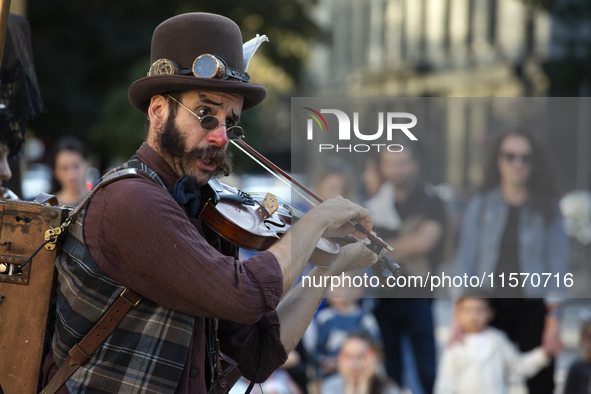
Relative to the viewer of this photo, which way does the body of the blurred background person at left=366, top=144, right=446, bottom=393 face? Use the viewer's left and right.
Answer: facing the viewer and to the left of the viewer

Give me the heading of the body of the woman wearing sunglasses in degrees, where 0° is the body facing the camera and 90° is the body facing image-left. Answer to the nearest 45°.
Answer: approximately 0°

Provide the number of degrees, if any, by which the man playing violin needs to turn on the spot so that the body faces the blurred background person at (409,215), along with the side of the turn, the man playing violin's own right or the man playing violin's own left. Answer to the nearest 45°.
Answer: approximately 45° to the man playing violin's own left

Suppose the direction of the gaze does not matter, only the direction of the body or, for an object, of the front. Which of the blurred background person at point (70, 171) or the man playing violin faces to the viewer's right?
the man playing violin

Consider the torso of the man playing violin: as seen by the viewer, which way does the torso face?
to the viewer's right

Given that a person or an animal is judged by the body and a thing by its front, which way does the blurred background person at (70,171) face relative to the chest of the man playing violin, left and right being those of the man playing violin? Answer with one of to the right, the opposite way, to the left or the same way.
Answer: to the right
